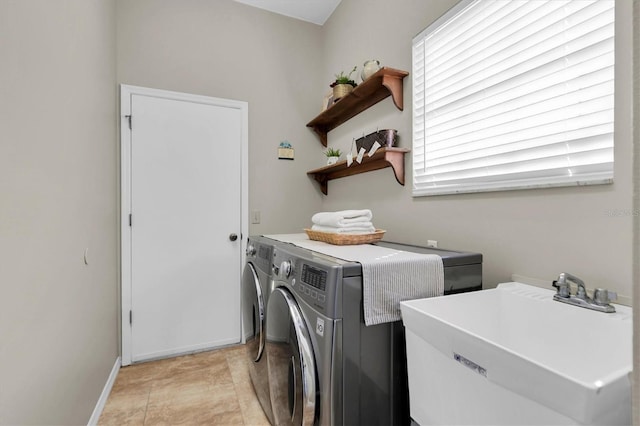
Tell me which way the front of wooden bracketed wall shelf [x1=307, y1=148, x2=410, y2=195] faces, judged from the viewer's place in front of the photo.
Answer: facing the viewer and to the left of the viewer

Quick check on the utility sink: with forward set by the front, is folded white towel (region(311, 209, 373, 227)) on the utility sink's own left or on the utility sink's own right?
on the utility sink's own right

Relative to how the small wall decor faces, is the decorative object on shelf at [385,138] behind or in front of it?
in front

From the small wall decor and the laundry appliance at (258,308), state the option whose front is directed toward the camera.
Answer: the small wall decor

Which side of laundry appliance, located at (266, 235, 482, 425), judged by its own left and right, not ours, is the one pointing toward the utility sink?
left

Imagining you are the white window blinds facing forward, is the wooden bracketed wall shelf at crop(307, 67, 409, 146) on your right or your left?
on your right

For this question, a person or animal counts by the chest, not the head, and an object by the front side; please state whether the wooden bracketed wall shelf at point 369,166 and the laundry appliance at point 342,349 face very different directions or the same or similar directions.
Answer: same or similar directions

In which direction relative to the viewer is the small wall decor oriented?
toward the camera

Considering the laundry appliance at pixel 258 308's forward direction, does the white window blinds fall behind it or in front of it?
behind

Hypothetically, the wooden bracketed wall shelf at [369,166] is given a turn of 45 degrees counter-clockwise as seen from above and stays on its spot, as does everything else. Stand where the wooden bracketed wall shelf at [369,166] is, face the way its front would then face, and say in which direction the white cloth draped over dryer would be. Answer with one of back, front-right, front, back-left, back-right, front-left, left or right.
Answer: front

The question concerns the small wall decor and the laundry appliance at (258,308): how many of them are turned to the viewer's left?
1

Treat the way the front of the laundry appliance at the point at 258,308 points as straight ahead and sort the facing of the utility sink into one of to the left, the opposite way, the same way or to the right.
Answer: the same way

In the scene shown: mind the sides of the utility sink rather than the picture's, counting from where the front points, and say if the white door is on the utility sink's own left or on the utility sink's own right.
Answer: on the utility sink's own right

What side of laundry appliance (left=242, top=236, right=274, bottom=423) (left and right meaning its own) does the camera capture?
left

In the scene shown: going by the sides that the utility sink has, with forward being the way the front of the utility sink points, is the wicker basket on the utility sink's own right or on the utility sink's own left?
on the utility sink's own right
